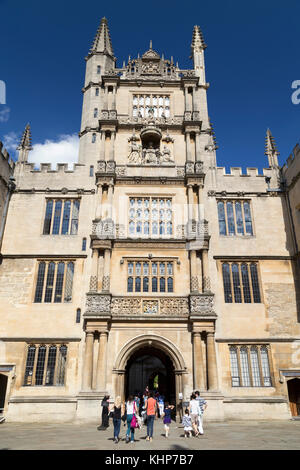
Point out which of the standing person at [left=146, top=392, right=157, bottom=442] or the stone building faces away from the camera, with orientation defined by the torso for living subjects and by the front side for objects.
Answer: the standing person

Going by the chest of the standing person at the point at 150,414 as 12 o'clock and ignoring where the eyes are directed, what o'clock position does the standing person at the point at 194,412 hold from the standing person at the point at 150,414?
the standing person at the point at 194,412 is roughly at 2 o'clock from the standing person at the point at 150,414.

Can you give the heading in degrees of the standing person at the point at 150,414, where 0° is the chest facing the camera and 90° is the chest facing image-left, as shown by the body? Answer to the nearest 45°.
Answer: approximately 180°

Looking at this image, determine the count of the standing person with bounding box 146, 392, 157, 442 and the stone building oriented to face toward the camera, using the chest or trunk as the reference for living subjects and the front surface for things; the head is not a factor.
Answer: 1

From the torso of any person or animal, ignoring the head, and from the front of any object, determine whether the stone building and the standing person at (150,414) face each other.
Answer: yes

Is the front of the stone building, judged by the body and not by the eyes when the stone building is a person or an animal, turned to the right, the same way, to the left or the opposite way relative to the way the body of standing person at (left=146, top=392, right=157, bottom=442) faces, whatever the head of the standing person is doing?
the opposite way
